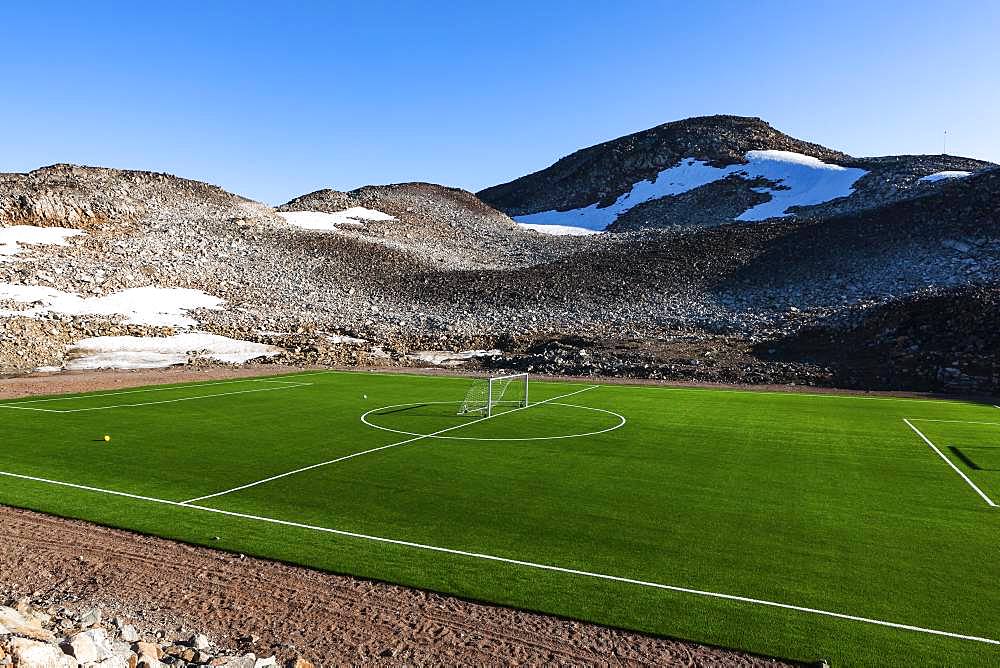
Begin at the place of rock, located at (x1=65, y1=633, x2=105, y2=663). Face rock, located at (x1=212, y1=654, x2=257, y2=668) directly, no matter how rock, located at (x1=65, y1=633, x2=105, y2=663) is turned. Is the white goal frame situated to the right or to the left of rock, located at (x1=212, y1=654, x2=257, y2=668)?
left

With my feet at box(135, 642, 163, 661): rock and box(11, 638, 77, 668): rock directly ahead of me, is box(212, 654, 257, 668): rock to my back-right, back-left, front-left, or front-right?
back-left

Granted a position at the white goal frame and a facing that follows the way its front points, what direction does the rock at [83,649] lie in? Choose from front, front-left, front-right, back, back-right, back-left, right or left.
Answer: front-right

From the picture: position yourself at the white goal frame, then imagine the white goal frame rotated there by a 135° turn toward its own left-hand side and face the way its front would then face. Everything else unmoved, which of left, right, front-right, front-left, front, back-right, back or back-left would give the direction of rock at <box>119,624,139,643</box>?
back

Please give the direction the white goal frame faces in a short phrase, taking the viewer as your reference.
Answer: facing the viewer and to the right of the viewer

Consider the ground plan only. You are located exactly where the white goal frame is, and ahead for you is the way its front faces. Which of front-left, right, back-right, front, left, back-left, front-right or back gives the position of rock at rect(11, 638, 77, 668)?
front-right

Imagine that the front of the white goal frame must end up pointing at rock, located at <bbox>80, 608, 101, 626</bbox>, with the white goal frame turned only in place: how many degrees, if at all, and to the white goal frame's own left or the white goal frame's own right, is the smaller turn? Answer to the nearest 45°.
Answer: approximately 45° to the white goal frame's own right
